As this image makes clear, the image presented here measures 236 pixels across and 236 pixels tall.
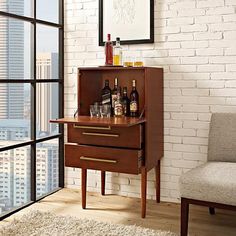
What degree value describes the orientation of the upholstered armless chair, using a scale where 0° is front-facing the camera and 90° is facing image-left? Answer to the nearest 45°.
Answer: approximately 45°

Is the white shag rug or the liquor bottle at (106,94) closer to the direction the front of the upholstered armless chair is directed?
the white shag rug

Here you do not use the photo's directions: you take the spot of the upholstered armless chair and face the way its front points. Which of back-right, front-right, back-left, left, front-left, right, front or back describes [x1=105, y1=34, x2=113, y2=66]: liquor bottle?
right

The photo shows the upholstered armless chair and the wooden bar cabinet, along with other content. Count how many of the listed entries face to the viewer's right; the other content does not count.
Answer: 0

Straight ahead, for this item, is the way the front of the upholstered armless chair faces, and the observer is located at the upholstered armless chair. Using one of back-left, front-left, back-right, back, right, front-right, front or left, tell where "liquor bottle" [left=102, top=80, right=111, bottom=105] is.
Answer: right

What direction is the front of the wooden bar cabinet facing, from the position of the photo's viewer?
facing the viewer and to the left of the viewer

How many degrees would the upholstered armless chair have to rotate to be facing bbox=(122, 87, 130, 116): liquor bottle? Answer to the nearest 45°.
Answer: approximately 90° to its right
